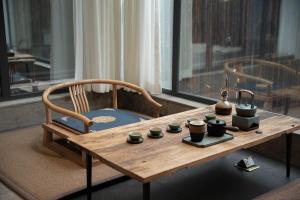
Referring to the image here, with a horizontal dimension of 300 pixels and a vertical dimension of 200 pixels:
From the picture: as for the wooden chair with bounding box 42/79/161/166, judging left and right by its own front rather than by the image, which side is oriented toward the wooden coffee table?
front

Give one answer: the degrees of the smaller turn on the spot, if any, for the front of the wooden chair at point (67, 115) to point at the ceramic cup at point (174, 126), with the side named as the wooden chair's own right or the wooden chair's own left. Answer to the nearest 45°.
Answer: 0° — it already faces it

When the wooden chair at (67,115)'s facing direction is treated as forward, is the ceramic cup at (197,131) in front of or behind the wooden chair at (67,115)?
in front

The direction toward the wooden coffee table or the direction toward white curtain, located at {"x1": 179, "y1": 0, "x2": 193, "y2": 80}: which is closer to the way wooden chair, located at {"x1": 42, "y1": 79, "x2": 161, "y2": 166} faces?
the wooden coffee table

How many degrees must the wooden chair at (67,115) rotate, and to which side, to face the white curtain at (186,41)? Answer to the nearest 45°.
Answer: approximately 90° to its left

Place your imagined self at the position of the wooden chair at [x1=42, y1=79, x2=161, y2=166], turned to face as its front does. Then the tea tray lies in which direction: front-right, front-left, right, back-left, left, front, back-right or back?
front

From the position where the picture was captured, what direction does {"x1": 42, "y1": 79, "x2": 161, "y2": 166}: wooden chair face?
facing the viewer and to the right of the viewer

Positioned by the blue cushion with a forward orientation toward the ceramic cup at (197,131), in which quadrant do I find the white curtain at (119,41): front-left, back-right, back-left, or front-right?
back-left

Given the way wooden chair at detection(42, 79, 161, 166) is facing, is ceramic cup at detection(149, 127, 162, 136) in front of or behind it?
in front
